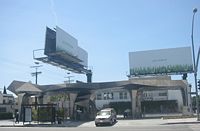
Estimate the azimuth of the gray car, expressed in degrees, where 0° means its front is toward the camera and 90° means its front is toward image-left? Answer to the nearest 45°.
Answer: approximately 45°
